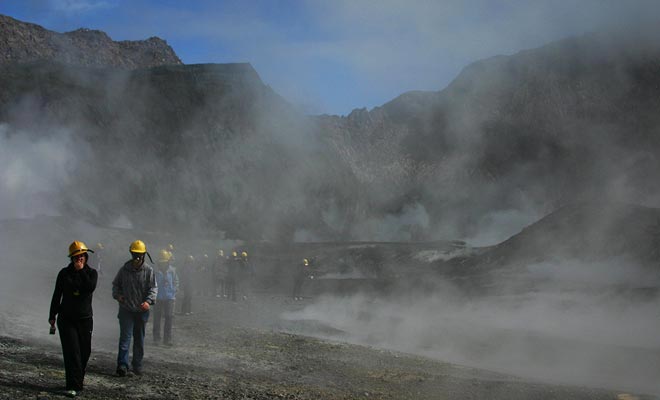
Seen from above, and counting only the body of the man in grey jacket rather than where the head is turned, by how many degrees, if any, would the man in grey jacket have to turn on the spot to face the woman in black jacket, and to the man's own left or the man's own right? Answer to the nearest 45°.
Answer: approximately 45° to the man's own right

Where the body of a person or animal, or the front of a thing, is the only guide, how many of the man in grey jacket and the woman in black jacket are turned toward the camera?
2

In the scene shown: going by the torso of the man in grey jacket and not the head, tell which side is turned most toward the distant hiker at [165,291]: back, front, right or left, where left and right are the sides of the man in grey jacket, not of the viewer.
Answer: back

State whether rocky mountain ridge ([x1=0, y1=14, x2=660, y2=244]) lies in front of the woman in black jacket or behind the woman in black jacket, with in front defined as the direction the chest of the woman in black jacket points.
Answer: behind

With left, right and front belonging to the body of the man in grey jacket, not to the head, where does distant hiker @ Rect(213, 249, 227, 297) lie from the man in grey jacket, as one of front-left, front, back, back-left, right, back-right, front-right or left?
back

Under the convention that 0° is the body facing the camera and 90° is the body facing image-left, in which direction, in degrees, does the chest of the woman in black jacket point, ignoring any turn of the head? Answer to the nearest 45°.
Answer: approximately 0°

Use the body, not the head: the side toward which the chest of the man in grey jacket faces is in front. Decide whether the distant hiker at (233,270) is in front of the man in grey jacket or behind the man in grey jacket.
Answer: behind

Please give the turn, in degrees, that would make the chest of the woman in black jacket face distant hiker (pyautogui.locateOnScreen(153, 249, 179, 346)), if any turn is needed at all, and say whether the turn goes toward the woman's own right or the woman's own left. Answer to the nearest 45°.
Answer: approximately 180°

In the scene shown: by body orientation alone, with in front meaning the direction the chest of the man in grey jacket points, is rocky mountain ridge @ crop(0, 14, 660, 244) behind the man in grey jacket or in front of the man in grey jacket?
behind

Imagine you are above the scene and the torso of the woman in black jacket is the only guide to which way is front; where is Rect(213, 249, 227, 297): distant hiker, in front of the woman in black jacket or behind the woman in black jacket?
behind
